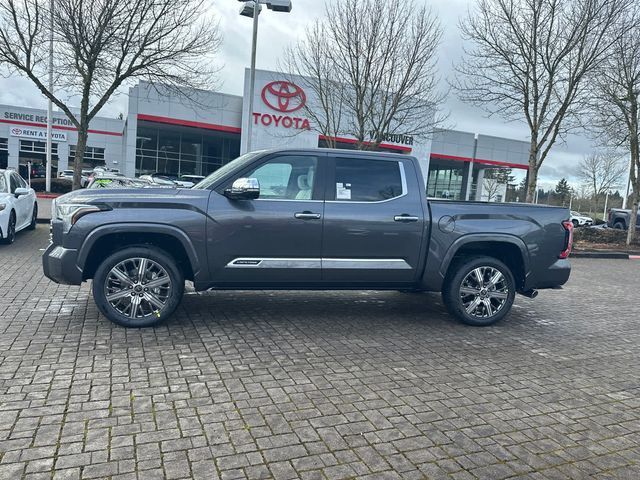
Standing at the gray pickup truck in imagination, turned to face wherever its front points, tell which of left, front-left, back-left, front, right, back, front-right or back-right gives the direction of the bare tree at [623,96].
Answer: back-right

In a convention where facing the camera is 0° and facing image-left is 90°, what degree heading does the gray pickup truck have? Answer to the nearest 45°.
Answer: approximately 90°

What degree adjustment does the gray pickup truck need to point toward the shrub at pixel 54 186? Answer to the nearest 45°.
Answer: approximately 45° to its right

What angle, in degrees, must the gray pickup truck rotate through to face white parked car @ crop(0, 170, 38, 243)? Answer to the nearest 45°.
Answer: approximately 45° to its right

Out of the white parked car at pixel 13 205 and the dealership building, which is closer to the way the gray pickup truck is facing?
the white parked car

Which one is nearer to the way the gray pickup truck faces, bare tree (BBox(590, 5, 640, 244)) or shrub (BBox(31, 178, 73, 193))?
the shrub

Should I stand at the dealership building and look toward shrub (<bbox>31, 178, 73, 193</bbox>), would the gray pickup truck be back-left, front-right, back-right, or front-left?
front-left

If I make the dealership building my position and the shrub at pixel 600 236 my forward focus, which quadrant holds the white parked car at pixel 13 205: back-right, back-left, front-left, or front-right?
front-right

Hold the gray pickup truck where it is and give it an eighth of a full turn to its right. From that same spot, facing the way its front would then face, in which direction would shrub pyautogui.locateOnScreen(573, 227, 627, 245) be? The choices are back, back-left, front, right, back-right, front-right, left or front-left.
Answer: right

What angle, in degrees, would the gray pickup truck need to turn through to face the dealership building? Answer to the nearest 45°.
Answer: approximately 90° to its right
